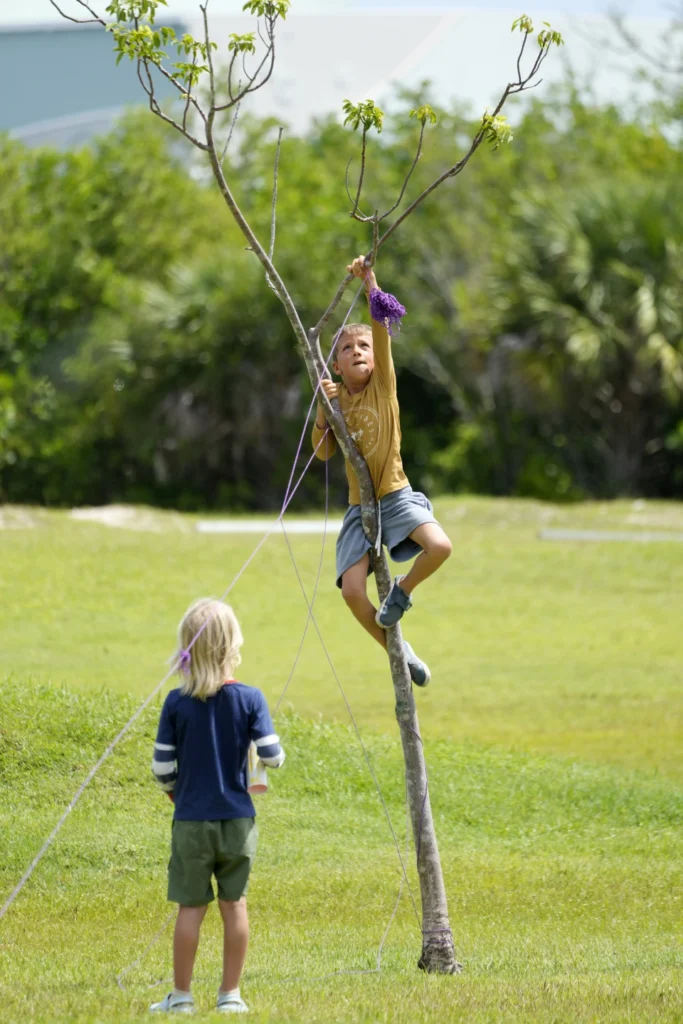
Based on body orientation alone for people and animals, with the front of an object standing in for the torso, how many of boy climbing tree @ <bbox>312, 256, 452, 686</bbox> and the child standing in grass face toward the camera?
1

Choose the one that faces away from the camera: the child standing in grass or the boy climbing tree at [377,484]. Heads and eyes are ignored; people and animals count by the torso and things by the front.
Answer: the child standing in grass

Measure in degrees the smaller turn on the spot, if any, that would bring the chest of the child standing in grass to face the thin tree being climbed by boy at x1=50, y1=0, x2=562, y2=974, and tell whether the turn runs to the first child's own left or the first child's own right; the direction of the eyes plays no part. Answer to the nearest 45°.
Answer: approximately 45° to the first child's own right

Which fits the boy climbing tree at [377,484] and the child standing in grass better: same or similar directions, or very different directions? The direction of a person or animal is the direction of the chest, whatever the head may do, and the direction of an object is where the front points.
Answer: very different directions

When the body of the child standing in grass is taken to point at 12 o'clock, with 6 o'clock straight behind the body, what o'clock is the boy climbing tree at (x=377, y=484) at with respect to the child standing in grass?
The boy climbing tree is roughly at 1 o'clock from the child standing in grass.

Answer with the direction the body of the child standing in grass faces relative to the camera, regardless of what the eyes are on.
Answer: away from the camera

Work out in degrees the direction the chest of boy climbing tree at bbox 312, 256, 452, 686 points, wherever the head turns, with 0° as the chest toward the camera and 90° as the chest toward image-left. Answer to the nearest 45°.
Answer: approximately 0°
